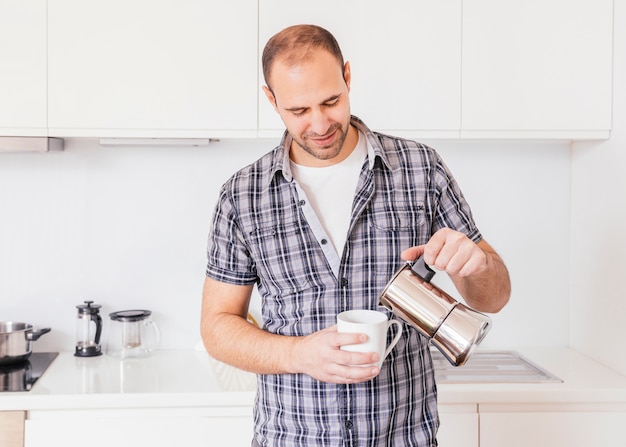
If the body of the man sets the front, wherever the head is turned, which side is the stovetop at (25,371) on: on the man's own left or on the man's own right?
on the man's own right

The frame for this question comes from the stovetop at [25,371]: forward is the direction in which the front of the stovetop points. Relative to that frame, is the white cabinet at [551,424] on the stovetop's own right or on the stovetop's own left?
on the stovetop's own left

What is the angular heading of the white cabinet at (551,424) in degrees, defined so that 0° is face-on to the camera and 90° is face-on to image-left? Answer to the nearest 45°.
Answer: approximately 0°
